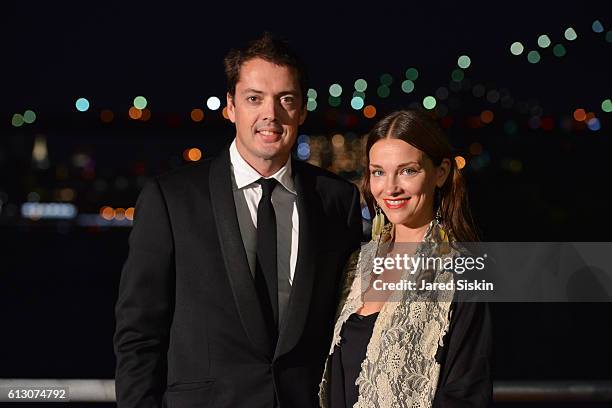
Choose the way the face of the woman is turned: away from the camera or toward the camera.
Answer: toward the camera

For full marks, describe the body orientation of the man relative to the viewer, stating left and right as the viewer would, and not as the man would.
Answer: facing the viewer and to the right of the viewer

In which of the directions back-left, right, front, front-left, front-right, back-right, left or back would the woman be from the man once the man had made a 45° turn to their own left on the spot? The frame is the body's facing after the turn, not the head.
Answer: front

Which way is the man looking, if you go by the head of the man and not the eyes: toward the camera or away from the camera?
toward the camera

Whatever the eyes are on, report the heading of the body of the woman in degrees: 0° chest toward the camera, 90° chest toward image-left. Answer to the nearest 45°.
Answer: approximately 45°
